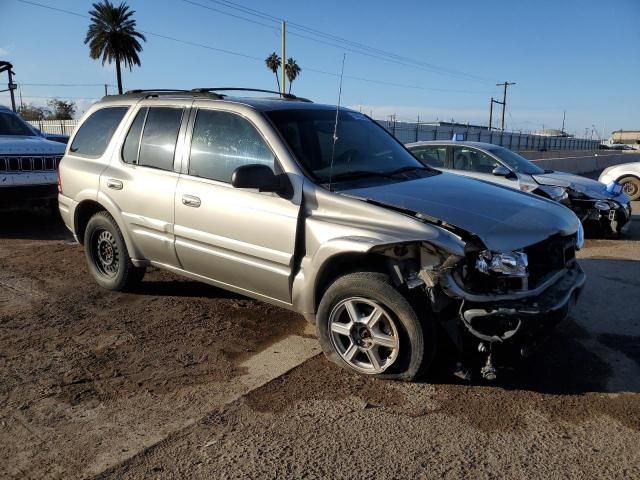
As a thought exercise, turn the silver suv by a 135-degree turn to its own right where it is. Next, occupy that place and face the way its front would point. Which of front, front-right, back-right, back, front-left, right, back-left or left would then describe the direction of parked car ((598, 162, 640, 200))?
back-right

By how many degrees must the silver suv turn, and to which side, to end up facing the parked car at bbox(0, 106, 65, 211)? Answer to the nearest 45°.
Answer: approximately 180°

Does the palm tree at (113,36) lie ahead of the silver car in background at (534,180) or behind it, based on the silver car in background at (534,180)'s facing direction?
behind

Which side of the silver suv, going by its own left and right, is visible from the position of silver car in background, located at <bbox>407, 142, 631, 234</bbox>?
left

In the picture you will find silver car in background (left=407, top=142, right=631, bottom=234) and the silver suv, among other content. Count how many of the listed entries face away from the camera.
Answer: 0

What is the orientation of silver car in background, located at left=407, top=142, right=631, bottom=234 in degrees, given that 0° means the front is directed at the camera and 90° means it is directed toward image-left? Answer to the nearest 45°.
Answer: approximately 315°
